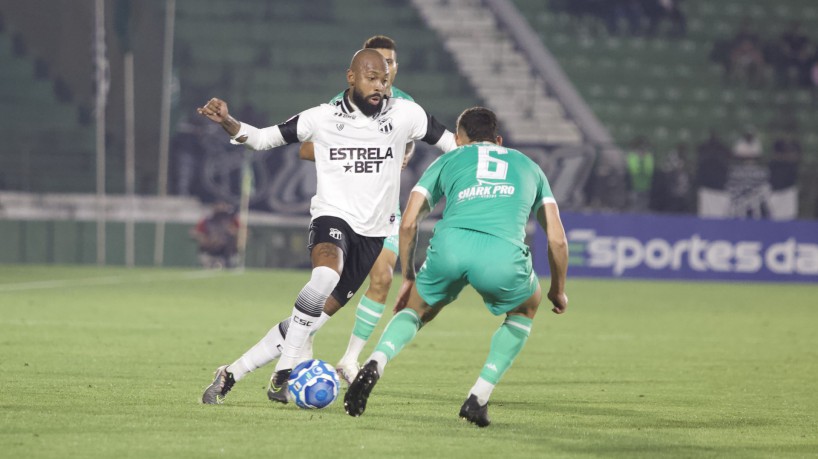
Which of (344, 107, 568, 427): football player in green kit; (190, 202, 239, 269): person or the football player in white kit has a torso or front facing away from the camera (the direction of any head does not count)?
the football player in green kit

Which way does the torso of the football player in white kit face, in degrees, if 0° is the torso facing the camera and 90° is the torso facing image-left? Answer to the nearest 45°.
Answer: approximately 0°

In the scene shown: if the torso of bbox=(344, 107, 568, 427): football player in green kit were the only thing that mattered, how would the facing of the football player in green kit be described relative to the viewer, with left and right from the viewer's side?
facing away from the viewer

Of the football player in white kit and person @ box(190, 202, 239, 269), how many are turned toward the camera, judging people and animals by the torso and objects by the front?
2

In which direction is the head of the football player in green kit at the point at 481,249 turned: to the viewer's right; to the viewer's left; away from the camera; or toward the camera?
away from the camera

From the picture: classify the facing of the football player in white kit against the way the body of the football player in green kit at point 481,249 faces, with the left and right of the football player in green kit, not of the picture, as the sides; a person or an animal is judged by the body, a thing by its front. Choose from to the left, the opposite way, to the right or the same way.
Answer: the opposite way

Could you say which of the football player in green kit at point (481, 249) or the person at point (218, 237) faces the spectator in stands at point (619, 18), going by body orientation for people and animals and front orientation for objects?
the football player in green kit
